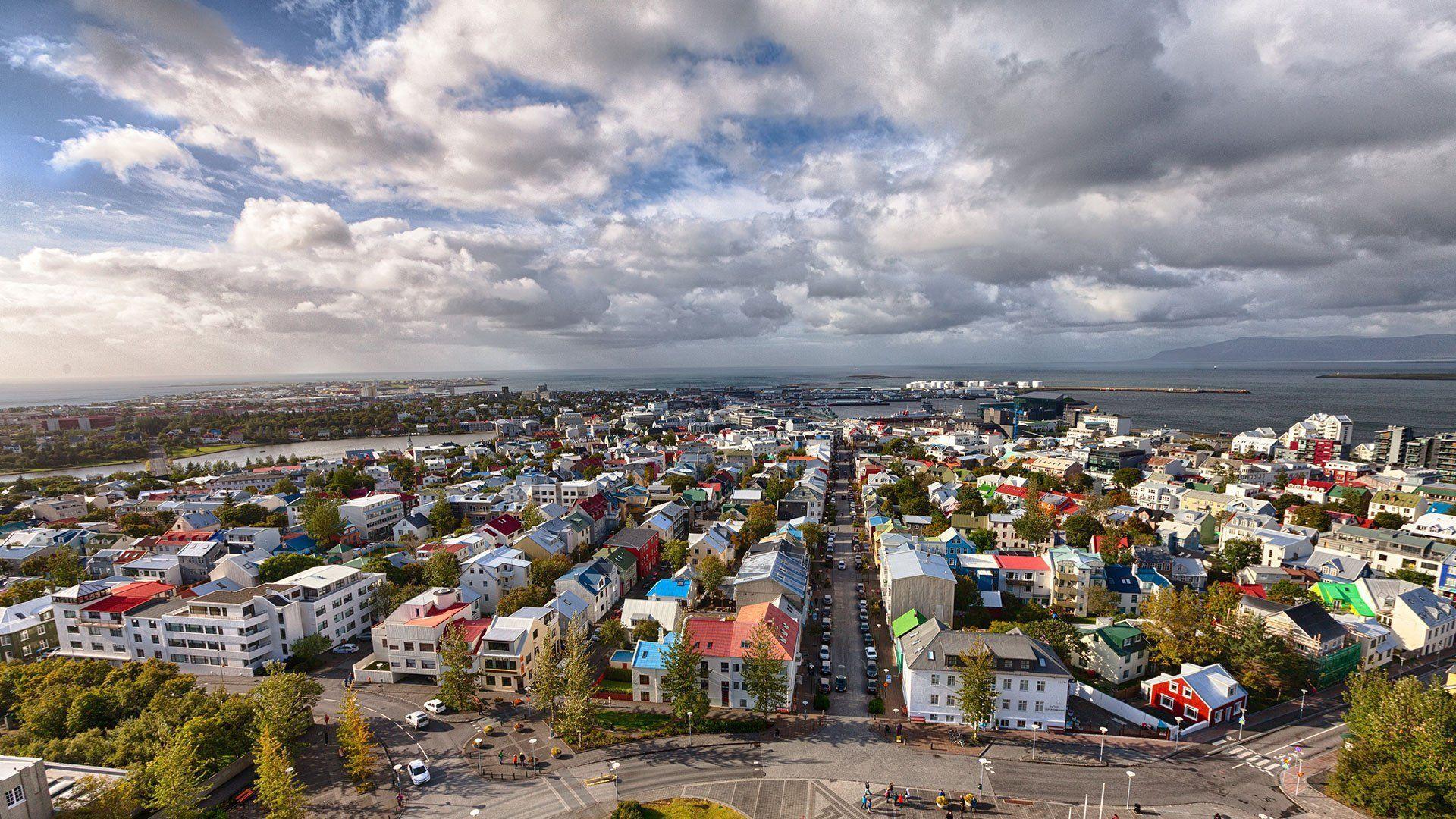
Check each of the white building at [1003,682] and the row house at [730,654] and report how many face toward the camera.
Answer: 2

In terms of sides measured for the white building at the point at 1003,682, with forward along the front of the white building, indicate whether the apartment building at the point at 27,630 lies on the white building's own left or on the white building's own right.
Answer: on the white building's own right

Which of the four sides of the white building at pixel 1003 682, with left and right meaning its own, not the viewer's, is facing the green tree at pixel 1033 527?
back

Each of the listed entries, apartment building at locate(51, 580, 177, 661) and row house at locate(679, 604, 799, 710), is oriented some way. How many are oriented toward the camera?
2

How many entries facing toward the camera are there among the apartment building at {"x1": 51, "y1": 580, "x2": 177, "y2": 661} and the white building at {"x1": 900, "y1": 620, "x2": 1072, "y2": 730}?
2

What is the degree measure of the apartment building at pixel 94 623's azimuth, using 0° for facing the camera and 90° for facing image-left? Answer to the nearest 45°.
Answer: approximately 0°

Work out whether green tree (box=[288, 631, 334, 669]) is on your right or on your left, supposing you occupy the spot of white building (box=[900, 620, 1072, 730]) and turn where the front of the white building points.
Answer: on your right

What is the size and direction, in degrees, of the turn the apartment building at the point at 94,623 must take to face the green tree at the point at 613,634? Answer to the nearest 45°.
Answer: approximately 45° to its left

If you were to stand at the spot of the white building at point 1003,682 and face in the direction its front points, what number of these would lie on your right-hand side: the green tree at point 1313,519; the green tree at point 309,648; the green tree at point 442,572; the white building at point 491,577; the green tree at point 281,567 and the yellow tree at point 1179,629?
4

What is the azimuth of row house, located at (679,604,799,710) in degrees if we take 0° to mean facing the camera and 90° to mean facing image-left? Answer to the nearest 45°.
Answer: approximately 0°

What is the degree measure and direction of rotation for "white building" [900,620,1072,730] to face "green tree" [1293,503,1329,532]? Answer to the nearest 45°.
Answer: approximately 135° to its left

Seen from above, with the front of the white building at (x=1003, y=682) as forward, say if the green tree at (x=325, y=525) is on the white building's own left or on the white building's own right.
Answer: on the white building's own right
